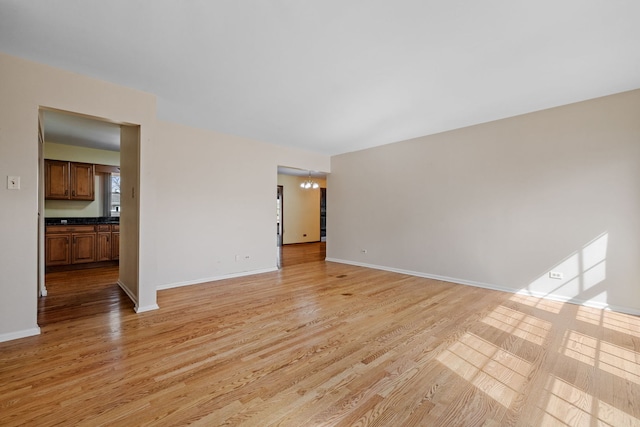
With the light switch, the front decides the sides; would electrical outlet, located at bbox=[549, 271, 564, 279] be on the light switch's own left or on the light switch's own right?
on the light switch's own left

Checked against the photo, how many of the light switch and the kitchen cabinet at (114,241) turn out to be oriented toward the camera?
2

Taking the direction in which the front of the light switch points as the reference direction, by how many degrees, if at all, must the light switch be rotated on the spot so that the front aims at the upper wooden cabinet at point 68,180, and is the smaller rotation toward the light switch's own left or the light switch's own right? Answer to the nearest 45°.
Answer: approximately 180°

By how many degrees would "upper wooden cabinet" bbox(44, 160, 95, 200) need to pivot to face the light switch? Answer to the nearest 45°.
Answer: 0° — it already faces it

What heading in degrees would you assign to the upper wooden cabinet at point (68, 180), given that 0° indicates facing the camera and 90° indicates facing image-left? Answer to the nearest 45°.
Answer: approximately 0°

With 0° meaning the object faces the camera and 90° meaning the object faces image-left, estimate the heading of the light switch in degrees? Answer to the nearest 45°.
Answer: approximately 0°

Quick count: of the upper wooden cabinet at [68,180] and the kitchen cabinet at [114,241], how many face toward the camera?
2

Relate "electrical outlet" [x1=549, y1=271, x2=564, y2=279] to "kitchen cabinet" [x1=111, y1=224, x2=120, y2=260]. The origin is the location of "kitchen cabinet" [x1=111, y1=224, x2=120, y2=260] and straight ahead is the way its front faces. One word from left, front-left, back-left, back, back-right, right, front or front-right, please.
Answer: front-left
